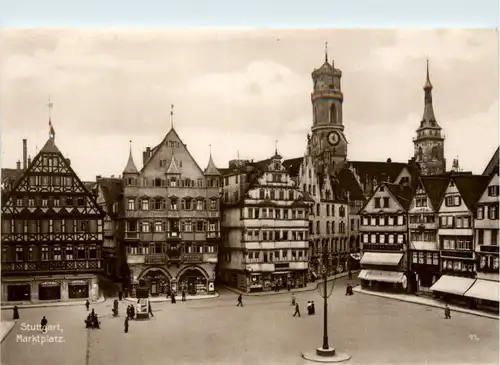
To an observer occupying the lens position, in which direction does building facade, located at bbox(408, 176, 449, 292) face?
facing the viewer and to the left of the viewer

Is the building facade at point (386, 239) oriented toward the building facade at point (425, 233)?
no

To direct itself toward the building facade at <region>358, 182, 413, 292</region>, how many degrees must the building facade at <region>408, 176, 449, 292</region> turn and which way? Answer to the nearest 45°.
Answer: approximately 90° to its right

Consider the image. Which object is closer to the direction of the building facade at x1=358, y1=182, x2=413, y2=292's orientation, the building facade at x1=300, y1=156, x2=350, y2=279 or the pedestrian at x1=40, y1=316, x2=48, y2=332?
the pedestrian

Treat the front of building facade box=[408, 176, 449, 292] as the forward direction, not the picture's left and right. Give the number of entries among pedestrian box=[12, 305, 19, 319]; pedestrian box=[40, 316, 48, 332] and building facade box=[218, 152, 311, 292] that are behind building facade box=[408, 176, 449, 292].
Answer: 0

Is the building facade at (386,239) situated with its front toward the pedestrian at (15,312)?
yes

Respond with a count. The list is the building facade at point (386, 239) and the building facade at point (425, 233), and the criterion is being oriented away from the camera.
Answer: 0

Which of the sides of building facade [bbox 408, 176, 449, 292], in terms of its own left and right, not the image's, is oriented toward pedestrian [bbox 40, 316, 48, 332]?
front

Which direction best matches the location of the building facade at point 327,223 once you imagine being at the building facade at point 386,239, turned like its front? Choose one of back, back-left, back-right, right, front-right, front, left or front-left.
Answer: right

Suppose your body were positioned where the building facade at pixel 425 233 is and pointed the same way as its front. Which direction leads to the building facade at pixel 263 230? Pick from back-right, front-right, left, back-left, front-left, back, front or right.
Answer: front-right

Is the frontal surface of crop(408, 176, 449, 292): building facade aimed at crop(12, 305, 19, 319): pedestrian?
yes

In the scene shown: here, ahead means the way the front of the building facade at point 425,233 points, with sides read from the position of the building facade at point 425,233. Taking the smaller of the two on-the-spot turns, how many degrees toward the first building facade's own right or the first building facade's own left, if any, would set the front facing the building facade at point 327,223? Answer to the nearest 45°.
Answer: approximately 90° to the first building facade's own right

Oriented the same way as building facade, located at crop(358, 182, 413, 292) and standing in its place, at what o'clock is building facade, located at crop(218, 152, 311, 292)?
building facade, located at crop(218, 152, 311, 292) is roughly at 1 o'clock from building facade, located at crop(358, 182, 413, 292).

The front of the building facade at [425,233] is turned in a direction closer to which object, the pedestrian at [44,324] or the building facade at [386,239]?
the pedestrian

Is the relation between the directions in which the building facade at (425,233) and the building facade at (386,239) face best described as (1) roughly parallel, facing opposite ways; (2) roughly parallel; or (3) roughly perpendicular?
roughly parallel
